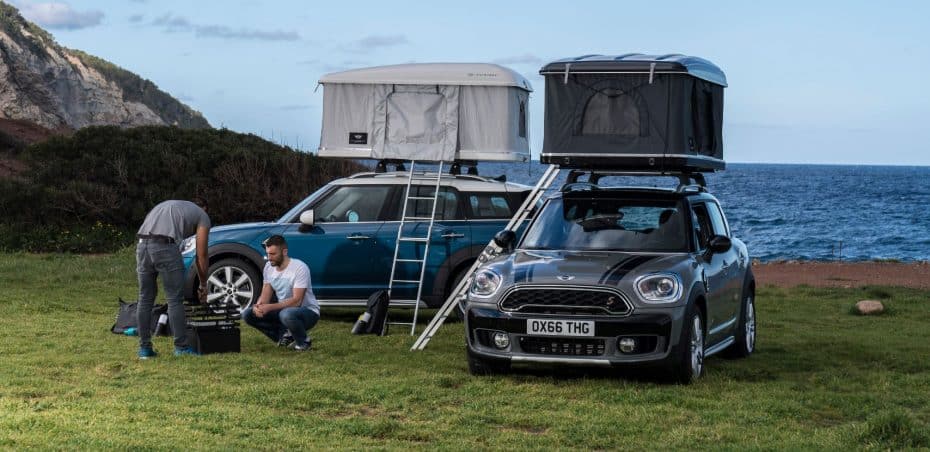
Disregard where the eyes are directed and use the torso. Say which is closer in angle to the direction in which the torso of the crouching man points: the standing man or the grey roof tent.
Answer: the standing man

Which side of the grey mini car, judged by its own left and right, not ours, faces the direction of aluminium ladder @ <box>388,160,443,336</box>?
right

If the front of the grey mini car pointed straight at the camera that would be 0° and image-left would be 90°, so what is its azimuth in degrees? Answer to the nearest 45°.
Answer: approximately 45°

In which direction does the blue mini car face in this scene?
to the viewer's left

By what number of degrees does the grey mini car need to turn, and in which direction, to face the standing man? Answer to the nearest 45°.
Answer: approximately 45° to its right

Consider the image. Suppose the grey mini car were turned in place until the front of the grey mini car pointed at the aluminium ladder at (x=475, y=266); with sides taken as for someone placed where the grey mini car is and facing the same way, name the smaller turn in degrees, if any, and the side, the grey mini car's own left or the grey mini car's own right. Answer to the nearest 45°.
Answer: approximately 90° to the grey mini car's own right

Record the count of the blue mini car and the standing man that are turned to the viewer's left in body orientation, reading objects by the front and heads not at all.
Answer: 1

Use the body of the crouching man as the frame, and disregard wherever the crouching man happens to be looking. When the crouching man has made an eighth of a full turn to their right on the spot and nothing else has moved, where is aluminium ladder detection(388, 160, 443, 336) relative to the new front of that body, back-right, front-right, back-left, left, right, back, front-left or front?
back-right

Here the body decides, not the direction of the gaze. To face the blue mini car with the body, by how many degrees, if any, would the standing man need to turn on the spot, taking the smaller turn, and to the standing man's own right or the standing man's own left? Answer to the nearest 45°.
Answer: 0° — they already face it

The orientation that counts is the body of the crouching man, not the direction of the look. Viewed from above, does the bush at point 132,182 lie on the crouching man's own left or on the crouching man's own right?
on the crouching man's own right

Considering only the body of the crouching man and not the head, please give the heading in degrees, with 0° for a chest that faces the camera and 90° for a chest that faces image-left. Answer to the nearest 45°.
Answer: approximately 45°

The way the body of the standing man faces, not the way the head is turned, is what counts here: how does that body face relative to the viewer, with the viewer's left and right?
facing away from the viewer and to the right of the viewer
